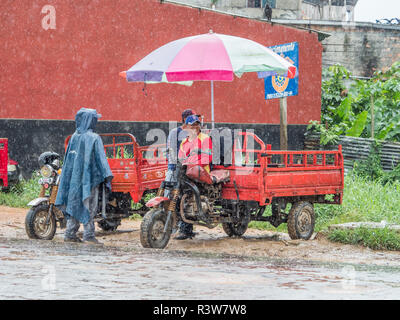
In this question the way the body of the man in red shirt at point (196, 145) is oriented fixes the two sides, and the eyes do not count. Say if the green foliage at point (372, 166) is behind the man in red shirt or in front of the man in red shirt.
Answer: behind

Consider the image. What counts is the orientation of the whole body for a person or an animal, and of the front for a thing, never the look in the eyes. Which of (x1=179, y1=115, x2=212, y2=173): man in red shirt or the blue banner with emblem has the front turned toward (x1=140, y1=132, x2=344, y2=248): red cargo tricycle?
the blue banner with emblem

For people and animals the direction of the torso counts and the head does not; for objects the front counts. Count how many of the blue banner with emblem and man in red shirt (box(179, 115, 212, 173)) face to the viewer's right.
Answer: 0

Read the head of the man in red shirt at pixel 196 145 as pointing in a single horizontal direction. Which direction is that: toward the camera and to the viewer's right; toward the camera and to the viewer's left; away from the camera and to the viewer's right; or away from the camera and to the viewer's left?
toward the camera and to the viewer's left

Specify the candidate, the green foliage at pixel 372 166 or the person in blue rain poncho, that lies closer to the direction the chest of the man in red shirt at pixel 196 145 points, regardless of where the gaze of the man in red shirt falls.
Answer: the person in blue rain poncho

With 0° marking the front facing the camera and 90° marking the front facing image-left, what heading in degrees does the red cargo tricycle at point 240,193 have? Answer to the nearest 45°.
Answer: approximately 45°

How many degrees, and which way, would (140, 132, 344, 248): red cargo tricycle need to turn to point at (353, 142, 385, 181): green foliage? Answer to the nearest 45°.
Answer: approximately 135° to its right

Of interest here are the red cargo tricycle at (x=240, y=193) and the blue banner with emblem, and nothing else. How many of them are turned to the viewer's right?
0

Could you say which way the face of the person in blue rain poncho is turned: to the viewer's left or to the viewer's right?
to the viewer's right

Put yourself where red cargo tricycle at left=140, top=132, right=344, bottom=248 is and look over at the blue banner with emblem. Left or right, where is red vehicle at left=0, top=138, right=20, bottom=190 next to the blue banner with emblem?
left

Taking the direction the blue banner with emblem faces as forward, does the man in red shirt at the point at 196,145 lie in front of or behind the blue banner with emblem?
in front
